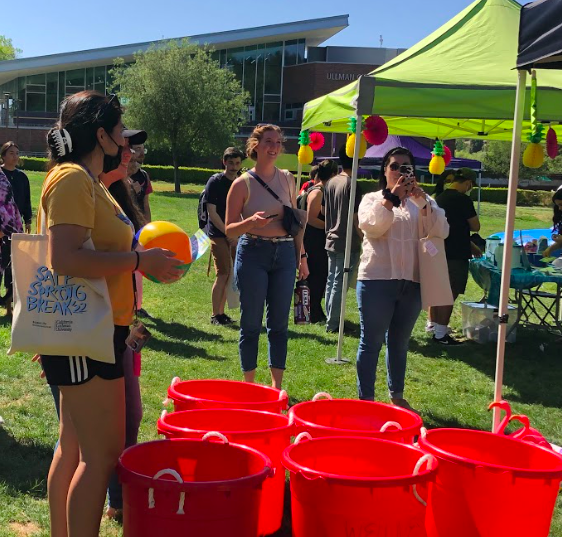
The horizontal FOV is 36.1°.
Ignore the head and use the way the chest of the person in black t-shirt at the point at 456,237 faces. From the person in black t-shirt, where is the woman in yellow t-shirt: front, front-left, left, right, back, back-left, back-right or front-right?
right

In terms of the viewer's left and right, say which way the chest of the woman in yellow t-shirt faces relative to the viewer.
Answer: facing to the right of the viewer

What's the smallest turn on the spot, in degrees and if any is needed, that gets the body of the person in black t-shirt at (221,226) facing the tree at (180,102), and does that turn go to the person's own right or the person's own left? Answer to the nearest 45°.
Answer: approximately 135° to the person's own left

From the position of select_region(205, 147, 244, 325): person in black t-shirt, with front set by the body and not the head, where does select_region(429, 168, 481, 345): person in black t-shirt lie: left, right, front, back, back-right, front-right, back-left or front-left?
front-left

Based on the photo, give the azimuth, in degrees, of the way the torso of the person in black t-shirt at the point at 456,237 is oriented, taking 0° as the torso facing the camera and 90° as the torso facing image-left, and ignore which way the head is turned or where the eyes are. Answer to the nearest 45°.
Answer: approximately 270°

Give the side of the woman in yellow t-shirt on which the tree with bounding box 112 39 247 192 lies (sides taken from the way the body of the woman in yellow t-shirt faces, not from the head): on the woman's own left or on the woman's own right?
on the woman's own left

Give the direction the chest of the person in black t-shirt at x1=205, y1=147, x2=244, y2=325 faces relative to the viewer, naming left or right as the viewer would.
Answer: facing the viewer and to the right of the viewer

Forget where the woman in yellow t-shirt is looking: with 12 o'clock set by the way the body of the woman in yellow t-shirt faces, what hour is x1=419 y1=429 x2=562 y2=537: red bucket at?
The red bucket is roughly at 12 o'clock from the woman in yellow t-shirt.

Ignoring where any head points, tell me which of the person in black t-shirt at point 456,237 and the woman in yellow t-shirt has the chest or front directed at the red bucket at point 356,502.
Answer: the woman in yellow t-shirt

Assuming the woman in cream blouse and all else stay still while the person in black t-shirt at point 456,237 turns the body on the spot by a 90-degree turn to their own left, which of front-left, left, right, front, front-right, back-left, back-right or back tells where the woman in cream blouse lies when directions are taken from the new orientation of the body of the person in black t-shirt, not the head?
back

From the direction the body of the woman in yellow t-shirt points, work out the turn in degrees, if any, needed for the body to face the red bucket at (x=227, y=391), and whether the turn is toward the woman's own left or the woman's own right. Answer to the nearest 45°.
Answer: approximately 45° to the woman's own left
